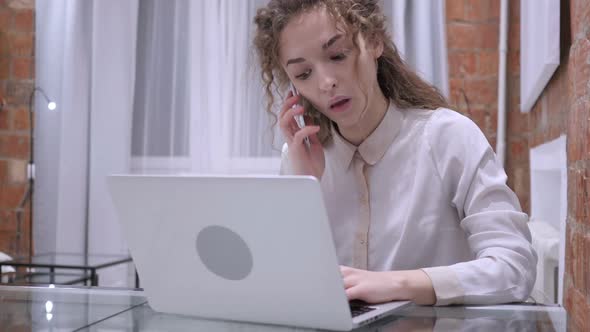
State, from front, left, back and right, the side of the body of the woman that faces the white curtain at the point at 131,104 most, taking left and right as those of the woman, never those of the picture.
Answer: right

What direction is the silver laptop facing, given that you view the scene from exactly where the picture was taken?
facing away from the viewer and to the right of the viewer

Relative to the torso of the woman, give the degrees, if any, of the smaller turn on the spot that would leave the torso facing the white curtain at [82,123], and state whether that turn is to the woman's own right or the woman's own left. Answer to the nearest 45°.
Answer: approximately 90° to the woman's own right

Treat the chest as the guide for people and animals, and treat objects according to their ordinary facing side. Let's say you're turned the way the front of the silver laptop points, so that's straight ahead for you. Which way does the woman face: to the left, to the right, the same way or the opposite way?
the opposite way

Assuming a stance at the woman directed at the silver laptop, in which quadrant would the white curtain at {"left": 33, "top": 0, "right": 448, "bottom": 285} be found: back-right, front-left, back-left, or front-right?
back-right

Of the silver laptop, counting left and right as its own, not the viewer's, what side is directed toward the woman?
front

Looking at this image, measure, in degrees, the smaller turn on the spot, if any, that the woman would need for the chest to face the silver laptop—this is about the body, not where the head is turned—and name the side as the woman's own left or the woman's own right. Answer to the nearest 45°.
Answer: approximately 45° to the woman's own left

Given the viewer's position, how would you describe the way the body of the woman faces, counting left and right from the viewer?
facing the viewer and to the left of the viewer
